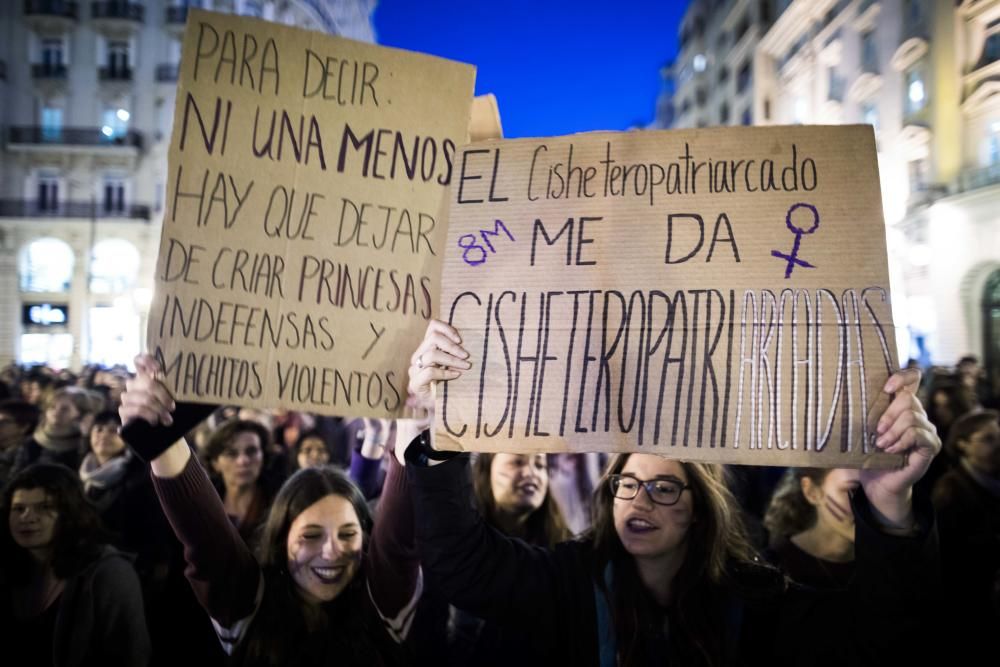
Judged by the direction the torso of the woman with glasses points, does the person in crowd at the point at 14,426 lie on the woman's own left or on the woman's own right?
on the woman's own right

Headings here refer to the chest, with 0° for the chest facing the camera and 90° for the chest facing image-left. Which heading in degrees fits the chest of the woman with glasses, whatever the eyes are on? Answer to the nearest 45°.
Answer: approximately 0°

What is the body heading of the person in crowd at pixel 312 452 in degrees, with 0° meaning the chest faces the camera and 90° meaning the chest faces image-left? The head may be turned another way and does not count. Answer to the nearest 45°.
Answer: approximately 0°

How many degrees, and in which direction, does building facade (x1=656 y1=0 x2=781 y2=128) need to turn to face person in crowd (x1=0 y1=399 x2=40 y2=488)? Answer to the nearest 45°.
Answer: approximately 45° to its left

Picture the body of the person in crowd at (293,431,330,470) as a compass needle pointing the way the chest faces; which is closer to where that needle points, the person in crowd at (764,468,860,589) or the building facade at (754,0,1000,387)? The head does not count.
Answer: the person in crowd

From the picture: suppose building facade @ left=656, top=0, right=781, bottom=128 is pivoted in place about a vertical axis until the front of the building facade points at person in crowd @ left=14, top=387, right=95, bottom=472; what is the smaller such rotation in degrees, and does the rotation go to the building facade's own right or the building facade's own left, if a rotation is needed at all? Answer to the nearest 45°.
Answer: approximately 45° to the building facade's own left

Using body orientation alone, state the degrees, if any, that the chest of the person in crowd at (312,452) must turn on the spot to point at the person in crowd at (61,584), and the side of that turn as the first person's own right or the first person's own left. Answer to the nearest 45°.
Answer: approximately 45° to the first person's own right
